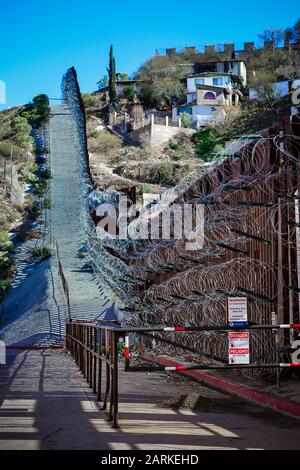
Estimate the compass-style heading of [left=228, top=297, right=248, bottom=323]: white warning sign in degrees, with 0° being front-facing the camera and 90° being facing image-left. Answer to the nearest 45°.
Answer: approximately 0°
